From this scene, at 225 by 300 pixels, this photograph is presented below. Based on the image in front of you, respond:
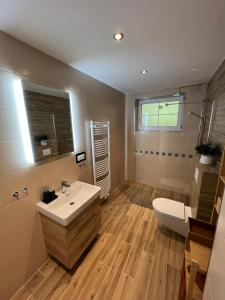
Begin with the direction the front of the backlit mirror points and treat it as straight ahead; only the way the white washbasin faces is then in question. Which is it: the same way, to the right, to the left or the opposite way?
the same way

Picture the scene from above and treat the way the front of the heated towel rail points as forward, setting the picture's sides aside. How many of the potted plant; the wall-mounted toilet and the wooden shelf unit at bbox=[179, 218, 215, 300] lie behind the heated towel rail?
0

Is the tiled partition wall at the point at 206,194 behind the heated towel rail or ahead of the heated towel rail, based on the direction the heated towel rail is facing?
ahead

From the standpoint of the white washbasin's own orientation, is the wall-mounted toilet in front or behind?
in front

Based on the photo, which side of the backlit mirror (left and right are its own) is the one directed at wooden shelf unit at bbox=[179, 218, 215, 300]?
front

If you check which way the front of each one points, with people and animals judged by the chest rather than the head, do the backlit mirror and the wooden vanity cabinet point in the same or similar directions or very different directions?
same or similar directions

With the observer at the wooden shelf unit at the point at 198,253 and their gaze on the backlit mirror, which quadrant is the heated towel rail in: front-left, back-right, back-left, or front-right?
front-right

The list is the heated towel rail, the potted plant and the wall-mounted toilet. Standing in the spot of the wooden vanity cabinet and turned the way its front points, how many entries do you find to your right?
0

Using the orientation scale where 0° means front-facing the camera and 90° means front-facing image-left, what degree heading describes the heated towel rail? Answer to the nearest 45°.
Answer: approximately 315°

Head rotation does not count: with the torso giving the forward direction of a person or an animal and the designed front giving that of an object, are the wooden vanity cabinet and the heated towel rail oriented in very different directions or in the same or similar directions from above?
same or similar directions

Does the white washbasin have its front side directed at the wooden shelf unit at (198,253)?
yes

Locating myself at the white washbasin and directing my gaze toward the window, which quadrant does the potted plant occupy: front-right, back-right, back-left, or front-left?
front-right

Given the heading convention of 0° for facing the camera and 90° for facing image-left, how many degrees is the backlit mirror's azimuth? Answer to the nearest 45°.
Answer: approximately 315°

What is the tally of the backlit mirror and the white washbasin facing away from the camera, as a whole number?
0

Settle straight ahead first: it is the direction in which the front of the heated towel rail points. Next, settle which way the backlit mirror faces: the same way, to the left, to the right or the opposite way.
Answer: the same way

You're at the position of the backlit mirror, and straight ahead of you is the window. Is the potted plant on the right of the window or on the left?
right
